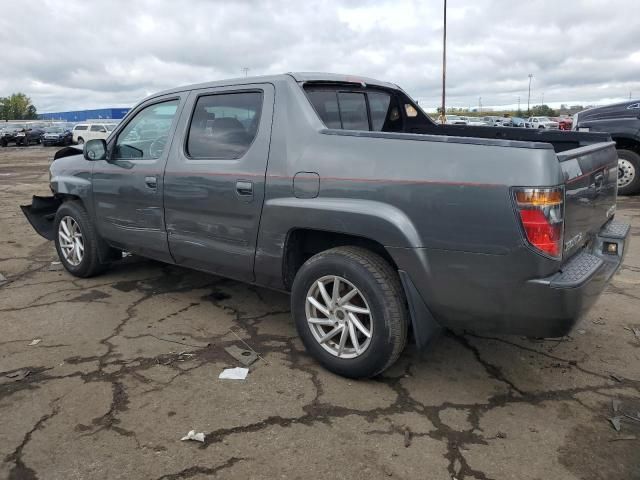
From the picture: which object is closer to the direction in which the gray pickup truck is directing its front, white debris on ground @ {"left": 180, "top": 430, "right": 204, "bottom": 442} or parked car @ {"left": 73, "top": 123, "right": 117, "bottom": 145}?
the parked car

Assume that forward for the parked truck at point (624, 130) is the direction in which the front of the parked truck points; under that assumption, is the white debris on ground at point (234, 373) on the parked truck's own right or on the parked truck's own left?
on the parked truck's own left

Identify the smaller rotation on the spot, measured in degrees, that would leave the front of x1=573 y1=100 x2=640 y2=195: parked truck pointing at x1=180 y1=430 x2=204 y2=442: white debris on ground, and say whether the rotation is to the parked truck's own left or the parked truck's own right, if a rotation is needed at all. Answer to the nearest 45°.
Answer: approximately 90° to the parked truck's own left

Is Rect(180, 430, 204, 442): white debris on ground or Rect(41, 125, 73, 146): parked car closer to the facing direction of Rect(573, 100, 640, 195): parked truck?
the parked car

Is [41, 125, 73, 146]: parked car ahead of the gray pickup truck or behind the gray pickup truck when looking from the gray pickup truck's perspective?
ahead

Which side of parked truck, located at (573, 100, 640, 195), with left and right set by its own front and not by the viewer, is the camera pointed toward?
left

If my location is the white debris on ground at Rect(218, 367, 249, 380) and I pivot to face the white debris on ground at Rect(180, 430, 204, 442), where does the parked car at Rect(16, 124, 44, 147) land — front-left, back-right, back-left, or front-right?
back-right

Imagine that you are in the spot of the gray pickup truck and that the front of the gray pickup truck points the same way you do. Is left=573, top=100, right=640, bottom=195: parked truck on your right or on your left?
on your right

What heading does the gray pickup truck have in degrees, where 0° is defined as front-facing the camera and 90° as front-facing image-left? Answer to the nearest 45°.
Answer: approximately 135°

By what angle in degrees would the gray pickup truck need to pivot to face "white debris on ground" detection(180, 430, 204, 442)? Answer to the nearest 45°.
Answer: approximately 90° to its left
